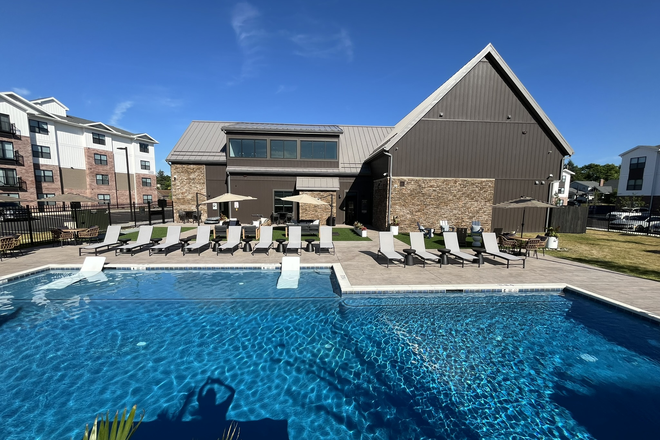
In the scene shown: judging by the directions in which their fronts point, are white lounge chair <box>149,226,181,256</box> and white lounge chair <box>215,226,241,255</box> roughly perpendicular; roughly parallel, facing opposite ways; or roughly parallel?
roughly parallel

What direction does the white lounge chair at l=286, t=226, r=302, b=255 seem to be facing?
toward the camera

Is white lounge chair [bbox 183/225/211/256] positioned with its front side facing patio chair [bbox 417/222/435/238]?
no

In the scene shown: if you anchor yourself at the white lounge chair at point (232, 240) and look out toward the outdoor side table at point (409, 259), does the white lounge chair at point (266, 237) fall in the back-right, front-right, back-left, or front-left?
front-left

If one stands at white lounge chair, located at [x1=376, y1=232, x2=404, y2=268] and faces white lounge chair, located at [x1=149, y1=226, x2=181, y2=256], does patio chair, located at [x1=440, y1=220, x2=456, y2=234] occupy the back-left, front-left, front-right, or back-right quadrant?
back-right

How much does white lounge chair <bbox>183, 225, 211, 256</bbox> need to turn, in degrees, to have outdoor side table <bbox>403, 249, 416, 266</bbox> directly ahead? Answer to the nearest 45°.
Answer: approximately 90° to its left

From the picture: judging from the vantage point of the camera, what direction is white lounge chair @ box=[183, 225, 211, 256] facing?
facing the viewer and to the left of the viewer

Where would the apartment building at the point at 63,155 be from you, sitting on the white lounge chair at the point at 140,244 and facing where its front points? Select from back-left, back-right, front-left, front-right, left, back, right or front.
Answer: back-right

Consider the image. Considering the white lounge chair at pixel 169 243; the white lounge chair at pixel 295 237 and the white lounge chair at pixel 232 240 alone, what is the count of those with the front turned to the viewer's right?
0

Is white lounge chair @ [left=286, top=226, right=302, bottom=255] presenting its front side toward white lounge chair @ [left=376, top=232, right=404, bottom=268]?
no

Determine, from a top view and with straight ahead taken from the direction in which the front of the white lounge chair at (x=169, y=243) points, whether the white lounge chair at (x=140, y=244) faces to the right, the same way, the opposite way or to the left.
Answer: the same way

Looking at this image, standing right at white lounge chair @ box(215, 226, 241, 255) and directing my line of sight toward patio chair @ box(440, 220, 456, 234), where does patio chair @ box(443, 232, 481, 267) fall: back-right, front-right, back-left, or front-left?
front-right

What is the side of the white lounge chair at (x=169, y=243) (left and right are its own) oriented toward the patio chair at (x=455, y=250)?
left

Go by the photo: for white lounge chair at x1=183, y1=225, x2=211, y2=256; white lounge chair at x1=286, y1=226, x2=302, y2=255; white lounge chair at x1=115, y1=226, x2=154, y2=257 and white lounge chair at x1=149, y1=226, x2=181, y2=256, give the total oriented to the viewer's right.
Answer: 0

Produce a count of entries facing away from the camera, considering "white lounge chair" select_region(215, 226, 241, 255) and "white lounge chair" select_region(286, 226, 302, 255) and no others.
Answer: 0

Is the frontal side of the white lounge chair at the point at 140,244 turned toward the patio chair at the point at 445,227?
no

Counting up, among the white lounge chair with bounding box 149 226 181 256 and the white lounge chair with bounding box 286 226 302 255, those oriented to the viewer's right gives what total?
0

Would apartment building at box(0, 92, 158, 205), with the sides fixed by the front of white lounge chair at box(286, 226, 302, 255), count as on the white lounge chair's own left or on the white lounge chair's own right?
on the white lounge chair's own right

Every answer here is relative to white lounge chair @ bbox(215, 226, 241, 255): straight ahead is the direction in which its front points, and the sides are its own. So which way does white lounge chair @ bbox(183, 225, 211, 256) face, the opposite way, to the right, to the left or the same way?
the same way
